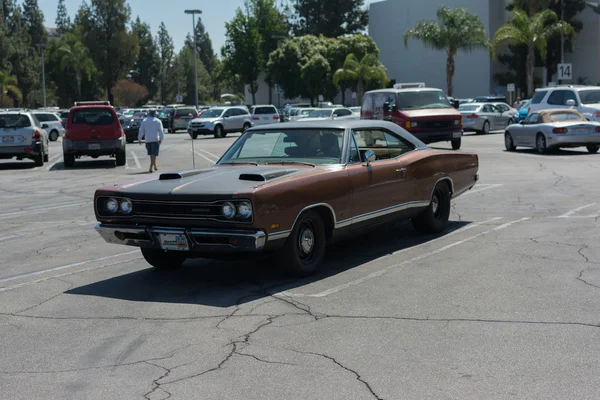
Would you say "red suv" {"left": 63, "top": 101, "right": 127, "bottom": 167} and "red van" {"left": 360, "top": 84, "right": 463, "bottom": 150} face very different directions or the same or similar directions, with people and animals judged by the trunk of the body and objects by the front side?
very different directions

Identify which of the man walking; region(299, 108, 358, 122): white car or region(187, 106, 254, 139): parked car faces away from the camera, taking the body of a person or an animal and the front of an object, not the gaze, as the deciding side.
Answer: the man walking

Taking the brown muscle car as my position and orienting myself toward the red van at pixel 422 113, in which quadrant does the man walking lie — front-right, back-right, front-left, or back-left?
front-left

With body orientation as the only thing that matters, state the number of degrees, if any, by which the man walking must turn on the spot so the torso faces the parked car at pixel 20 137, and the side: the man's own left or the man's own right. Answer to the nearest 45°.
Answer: approximately 45° to the man's own left

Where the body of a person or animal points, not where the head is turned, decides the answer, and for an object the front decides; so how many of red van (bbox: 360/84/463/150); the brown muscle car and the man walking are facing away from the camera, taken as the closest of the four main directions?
1

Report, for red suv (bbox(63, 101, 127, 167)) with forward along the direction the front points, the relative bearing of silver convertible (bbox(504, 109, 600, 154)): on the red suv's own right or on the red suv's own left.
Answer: on the red suv's own right

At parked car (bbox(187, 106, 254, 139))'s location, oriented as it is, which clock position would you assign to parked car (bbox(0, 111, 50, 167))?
parked car (bbox(0, 111, 50, 167)) is roughly at 11 o'clock from parked car (bbox(187, 106, 254, 139)).

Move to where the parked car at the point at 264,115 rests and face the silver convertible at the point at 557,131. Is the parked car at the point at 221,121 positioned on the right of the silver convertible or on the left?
right

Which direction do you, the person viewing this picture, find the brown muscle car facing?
facing the viewer and to the left of the viewer

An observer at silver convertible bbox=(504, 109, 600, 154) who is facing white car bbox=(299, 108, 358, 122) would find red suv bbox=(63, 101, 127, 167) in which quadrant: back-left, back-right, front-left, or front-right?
front-left

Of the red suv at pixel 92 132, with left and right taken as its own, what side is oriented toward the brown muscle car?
back
